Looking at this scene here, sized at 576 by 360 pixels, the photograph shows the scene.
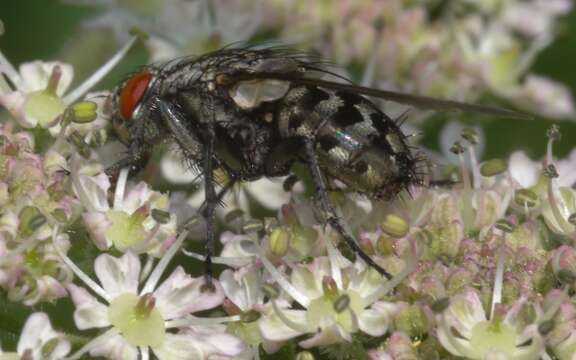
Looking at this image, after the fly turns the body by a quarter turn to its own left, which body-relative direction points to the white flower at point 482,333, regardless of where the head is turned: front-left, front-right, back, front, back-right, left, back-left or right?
front-left

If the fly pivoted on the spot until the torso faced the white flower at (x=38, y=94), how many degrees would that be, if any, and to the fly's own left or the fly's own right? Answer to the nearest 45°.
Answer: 0° — it already faces it

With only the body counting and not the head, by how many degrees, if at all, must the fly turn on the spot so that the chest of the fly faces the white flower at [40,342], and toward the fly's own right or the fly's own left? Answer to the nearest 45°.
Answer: approximately 45° to the fly's own left

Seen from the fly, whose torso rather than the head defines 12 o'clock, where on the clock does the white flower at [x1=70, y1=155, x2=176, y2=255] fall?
The white flower is roughly at 11 o'clock from the fly.

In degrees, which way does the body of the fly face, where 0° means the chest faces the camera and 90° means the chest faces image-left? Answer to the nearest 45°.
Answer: approximately 90°
